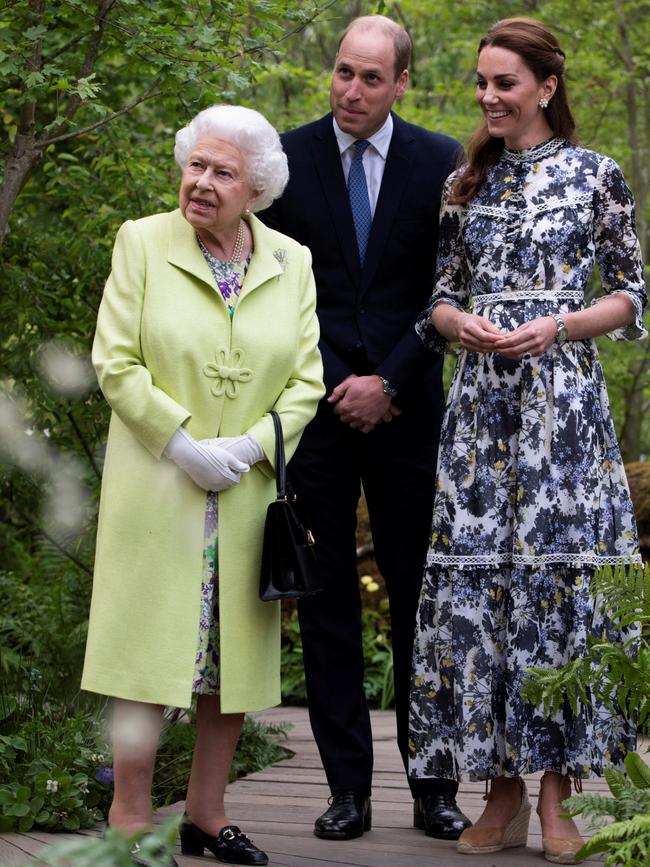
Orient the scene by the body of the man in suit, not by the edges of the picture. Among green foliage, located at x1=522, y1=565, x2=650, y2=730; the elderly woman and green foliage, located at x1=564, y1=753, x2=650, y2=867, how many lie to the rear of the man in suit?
0

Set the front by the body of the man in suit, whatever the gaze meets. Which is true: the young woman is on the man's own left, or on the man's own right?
on the man's own left

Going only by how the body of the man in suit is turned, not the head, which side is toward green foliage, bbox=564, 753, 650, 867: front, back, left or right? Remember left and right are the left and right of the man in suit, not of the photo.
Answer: front

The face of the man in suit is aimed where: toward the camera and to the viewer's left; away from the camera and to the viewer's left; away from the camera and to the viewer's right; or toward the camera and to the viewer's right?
toward the camera and to the viewer's left

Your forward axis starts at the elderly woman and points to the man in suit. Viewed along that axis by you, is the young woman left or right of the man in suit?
right

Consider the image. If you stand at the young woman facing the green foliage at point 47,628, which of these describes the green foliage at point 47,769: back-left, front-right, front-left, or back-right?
front-left

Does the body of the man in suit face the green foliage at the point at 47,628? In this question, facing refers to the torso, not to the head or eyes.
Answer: no

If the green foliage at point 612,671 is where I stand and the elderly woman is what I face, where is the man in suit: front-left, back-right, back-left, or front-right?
front-right

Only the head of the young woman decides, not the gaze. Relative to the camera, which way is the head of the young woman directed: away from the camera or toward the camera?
toward the camera

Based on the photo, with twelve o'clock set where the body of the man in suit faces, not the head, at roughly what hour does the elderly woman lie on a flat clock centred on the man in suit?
The elderly woman is roughly at 1 o'clock from the man in suit.

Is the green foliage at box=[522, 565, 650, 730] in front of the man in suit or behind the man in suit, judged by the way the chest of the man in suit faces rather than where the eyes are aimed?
in front

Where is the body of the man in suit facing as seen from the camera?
toward the camera

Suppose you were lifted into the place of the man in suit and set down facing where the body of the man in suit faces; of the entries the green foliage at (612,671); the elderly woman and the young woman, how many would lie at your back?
0
